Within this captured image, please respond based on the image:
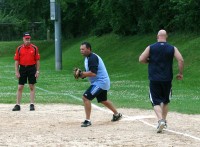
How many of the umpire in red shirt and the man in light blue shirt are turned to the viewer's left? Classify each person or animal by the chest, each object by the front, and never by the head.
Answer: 1

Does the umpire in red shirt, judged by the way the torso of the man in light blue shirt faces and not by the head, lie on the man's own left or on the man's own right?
on the man's own right

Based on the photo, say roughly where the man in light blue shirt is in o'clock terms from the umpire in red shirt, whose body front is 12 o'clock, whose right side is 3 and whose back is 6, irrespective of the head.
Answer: The man in light blue shirt is roughly at 11 o'clock from the umpire in red shirt.

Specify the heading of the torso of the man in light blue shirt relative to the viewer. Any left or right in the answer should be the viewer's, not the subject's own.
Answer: facing to the left of the viewer

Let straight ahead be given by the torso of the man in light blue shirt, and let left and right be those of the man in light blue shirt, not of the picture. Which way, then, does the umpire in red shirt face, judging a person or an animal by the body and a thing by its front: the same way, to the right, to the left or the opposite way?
to the left

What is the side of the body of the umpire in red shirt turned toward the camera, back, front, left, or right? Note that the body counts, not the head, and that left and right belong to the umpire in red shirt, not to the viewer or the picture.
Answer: front
